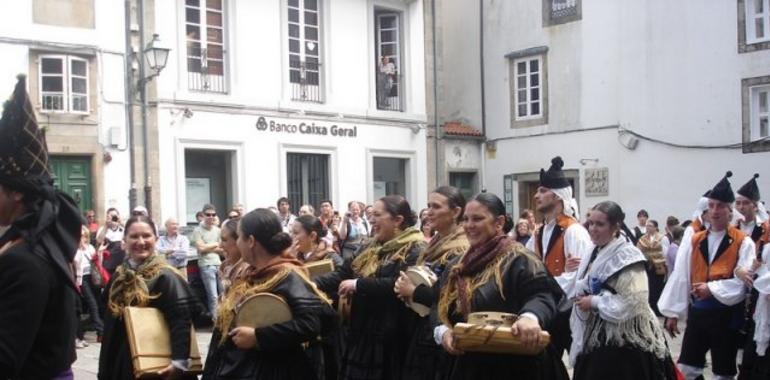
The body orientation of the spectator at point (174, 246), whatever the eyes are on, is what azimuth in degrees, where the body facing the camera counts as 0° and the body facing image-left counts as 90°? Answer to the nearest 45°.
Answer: approximately 0°

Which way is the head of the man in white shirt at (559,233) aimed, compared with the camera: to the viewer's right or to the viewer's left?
to the viewer's left

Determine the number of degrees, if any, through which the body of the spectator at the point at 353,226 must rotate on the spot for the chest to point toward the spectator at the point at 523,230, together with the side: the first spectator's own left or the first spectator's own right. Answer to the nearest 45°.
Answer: approximately 45° to the first spectator's own left

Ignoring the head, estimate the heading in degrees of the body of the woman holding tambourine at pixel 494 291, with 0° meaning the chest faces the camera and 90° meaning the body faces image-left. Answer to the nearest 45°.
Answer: approximately 45°

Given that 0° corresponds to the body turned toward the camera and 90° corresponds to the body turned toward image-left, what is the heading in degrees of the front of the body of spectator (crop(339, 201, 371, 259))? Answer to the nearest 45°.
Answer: approximately 0°

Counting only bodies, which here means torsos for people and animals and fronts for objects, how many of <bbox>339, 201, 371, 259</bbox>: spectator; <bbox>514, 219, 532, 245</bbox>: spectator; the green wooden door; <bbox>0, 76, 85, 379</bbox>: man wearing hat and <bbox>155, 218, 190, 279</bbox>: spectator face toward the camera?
4

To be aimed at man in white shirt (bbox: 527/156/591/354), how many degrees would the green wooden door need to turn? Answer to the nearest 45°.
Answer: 0° — it already faces them

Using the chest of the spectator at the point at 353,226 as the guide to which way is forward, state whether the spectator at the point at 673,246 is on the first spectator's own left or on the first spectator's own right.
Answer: on the first spectator's own left

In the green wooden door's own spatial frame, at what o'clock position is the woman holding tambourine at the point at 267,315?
The woman holding tambourine is roughly at 12 o'clock from the green wooden door.
